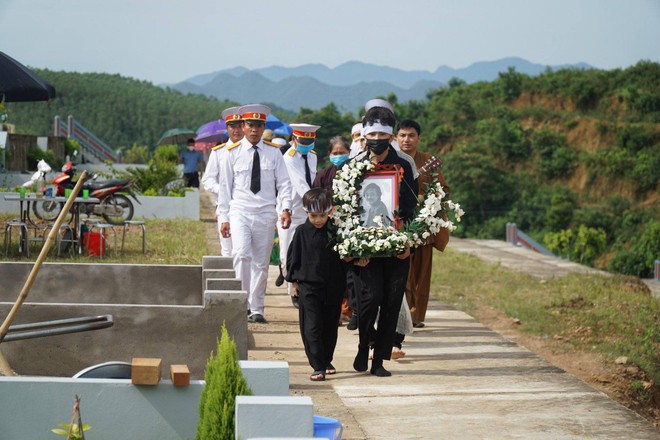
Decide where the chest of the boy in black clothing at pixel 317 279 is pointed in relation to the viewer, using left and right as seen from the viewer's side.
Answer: facing the viewer

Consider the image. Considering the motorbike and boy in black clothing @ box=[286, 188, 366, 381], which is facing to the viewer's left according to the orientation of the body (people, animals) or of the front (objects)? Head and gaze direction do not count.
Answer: the motorbike

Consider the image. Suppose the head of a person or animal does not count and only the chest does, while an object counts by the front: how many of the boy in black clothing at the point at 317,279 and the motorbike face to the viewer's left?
1

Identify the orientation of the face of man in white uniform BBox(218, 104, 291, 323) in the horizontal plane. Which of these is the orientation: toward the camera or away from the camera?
toward the camera

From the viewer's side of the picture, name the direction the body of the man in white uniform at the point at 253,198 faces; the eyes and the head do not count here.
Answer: toward the camera

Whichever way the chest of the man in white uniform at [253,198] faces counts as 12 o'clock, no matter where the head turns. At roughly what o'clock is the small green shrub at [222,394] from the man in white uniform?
The small green shrub is roughly at 12 o'clock from the man in white uniform.

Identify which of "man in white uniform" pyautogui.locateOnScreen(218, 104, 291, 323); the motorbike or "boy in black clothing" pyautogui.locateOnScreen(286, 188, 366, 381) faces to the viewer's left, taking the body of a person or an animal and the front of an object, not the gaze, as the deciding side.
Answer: the motorbike

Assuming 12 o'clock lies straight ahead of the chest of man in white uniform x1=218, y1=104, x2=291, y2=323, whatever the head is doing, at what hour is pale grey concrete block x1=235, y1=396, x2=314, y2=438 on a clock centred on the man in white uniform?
The pale grey concrete block is roughly at 12 o'clock from the man in white uniform.

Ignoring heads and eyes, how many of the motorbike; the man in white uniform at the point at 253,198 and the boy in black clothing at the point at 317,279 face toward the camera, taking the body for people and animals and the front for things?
2

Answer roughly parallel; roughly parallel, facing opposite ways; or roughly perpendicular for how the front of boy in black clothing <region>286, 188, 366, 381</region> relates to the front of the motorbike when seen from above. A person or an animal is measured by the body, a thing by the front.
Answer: roughly perpendicular

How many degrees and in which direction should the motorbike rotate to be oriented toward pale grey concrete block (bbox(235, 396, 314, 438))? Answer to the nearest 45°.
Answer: approximately 90° to its left

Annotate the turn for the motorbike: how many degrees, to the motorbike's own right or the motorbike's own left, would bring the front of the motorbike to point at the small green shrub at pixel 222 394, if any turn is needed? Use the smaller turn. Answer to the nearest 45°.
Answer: approximately 90° to the motorbike's own left

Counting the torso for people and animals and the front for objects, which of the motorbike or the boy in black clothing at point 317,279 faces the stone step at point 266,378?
the boy in black clothing

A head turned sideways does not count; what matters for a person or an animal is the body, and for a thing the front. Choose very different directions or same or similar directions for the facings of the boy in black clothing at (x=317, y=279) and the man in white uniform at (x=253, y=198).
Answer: same or similar directions

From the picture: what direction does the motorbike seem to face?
to the viewer's left
